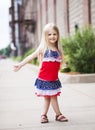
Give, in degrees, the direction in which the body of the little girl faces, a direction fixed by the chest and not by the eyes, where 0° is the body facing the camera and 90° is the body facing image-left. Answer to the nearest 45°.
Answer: approximately 315°

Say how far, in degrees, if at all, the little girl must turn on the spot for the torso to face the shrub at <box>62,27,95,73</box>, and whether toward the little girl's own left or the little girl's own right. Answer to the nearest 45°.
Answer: approximately 135° to the little girl's own left
